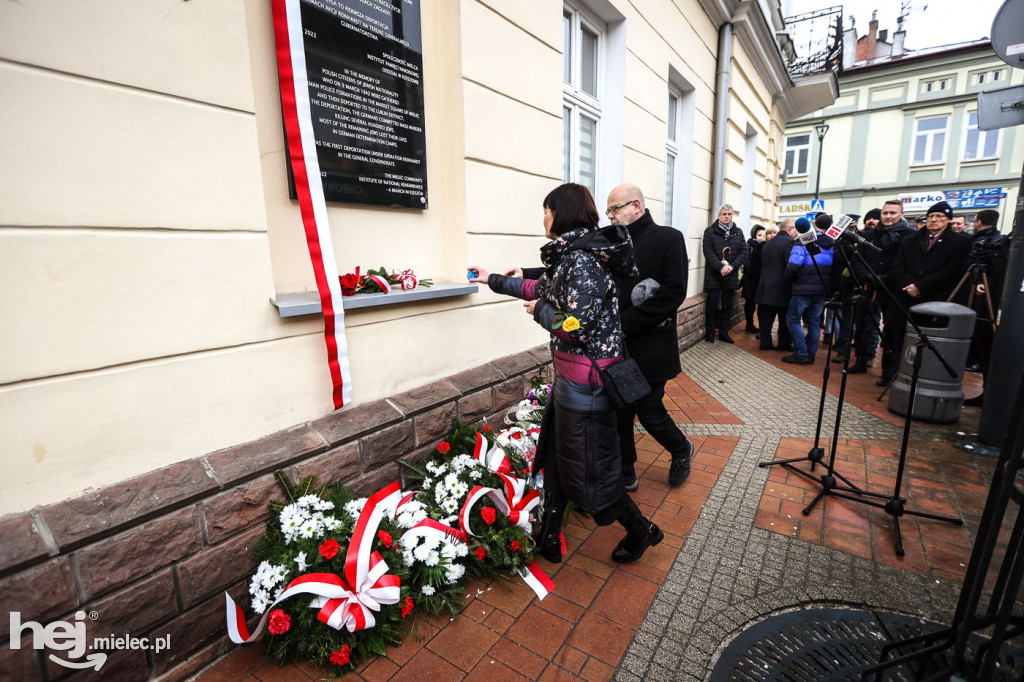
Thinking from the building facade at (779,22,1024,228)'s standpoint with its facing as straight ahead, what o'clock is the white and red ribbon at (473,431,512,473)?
The white and red ribbon is roughly at 12 o'clock from the building facade.

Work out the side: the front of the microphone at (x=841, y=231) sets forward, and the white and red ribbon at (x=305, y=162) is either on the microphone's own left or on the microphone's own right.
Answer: on the microphone's own left

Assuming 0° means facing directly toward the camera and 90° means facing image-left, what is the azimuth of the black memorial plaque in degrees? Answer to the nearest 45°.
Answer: approximately 315°

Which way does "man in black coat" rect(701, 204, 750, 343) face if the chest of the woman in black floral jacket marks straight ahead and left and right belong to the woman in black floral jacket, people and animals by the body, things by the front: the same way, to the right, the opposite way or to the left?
to the left

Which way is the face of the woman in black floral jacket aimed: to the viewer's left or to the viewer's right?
to the viewer's left

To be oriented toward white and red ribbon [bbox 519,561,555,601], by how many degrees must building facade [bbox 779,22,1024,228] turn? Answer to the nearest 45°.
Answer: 0° — it already faces it

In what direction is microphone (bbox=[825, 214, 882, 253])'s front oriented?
to the viewer's left

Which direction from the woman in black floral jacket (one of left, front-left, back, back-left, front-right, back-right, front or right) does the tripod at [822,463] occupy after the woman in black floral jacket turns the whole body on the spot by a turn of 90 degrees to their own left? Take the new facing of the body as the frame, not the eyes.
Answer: back-left

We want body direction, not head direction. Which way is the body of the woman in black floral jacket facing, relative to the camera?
to the viewer's left

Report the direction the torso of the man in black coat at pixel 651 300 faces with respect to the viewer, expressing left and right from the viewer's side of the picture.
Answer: facing to the left of the viewer

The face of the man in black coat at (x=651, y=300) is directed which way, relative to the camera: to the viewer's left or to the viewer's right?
to the viewer's left

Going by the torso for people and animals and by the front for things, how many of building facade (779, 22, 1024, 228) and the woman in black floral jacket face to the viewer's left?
1
